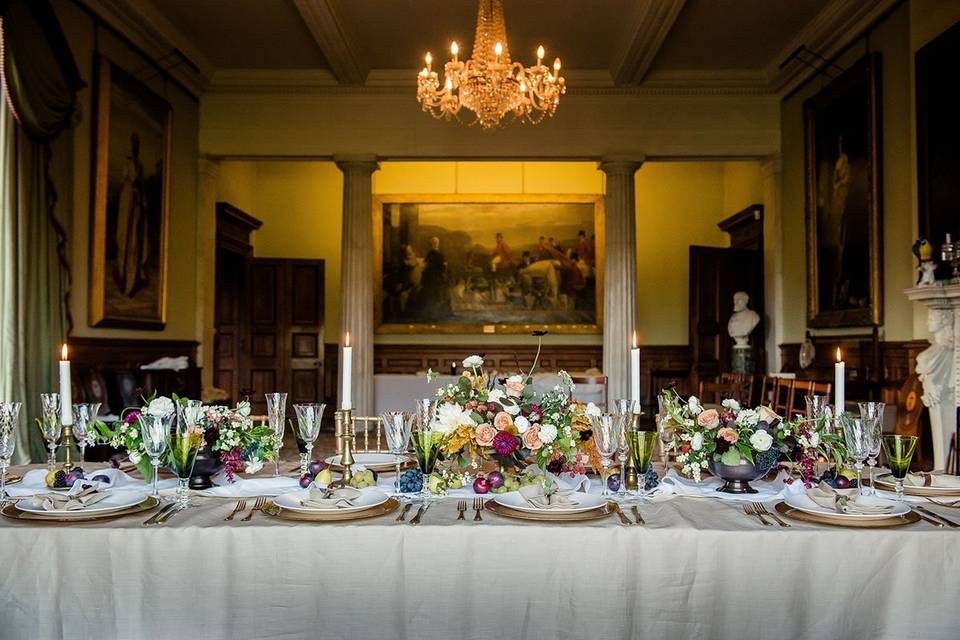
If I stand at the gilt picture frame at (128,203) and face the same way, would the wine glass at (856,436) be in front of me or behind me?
in front

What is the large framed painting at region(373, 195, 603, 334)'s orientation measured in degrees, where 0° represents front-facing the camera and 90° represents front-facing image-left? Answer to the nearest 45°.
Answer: approximately 0°

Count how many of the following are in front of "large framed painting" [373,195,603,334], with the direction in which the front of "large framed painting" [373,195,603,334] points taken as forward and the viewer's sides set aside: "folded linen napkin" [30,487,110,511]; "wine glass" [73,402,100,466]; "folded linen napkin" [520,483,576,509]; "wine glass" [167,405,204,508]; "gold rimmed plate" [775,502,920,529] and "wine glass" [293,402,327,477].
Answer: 6

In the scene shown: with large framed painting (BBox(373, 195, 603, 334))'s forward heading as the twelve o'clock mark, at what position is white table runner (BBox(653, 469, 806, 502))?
The white table runner is roughly at 12 o'clock from the large framed painting.

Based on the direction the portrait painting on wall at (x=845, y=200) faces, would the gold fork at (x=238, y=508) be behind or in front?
in front

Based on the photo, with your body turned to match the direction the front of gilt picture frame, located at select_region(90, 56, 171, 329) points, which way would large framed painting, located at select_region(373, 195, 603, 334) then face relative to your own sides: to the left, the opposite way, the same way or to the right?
to the right

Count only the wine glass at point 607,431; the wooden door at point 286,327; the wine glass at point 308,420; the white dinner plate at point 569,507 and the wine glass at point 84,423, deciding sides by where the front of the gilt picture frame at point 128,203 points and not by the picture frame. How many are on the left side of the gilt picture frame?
1

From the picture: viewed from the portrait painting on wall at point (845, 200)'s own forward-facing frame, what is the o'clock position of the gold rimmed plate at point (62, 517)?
The gold rimmed plate is roughly at 11 o'clock from the portrait painting on wall.

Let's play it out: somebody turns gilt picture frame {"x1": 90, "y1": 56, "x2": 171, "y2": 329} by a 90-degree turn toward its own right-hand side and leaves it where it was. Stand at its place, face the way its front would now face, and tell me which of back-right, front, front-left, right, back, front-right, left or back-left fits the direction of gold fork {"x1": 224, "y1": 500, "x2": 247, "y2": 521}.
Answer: front-left

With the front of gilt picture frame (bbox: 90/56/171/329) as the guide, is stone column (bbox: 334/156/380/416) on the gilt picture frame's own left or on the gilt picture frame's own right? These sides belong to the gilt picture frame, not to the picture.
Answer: on the gilt picture frame's own left

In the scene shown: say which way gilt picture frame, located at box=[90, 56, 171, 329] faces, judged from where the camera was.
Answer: facing the viewer and to the right of the viewer

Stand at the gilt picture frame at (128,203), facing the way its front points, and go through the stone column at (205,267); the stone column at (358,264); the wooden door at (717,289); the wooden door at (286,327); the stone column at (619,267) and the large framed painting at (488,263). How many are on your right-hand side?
0

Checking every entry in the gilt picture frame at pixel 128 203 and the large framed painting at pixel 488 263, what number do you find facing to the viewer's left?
0

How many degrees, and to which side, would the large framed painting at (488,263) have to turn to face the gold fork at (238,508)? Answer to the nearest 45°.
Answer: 0° — it already faces it

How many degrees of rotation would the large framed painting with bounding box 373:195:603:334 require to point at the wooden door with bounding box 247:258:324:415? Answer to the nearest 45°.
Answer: approximately 90° to its right

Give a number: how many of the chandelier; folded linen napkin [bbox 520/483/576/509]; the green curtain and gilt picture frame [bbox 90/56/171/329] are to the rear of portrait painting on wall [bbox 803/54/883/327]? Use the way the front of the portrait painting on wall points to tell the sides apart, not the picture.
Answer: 0

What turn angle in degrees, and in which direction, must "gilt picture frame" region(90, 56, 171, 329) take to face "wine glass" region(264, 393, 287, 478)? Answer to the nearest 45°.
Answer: approximately 45° to its right

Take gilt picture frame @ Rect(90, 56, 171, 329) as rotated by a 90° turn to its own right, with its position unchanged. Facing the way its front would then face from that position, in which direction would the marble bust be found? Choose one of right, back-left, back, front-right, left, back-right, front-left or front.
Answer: back-left

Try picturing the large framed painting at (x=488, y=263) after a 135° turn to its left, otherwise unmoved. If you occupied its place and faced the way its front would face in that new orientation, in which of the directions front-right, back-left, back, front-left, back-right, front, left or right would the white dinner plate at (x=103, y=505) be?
back-right

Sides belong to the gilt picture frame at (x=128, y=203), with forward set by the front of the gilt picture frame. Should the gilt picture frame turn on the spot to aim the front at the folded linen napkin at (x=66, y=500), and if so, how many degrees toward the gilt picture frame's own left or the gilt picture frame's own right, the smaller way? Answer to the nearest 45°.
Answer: approximately 45° to the gilt picture frame's own right

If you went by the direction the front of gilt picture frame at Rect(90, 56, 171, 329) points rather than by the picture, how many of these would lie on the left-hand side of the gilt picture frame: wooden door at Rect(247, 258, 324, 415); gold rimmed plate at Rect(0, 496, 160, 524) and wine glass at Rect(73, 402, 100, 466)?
1

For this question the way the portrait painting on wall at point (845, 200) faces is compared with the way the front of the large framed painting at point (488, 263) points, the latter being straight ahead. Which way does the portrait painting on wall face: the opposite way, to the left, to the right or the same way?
to the right

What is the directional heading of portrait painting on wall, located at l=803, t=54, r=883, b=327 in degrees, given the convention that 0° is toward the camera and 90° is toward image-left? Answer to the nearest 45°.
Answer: approximately 45°

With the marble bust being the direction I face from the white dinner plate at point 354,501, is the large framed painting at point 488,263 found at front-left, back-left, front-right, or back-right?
front-left
